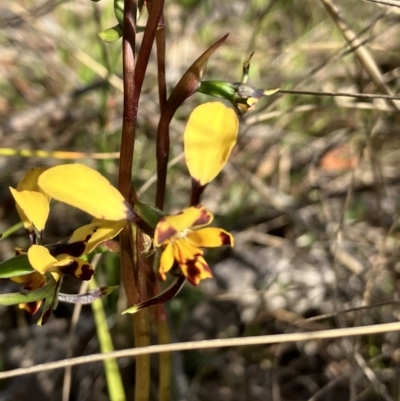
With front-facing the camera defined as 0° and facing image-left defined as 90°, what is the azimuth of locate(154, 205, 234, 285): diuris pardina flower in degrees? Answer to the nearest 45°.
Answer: approximately 0°
